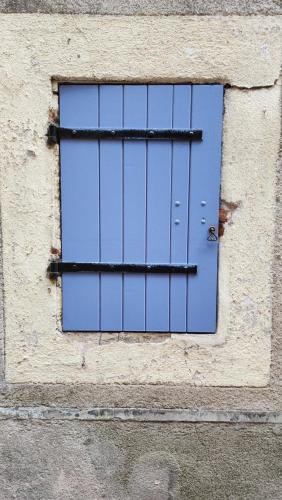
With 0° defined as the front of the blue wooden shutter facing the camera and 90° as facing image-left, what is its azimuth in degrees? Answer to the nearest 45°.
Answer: approximately 0°
